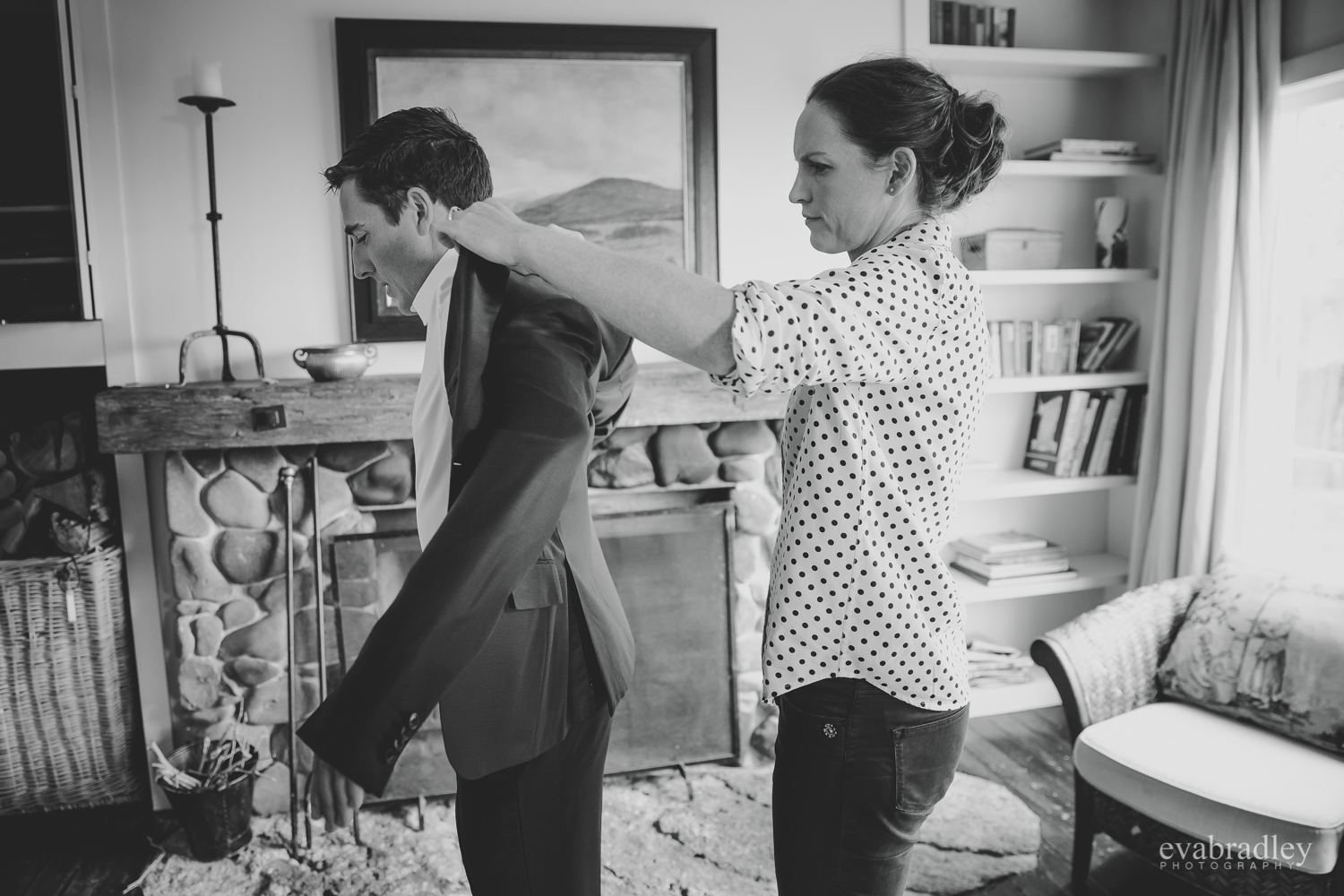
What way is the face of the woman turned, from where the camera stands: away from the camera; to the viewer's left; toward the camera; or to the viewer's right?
to the viewer's left

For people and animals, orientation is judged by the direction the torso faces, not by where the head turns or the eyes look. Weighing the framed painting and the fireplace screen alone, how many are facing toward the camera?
2

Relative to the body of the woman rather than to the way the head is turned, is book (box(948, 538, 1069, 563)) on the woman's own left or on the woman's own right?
on the woman's own right

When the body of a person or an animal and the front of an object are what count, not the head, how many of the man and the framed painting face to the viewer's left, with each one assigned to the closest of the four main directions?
1

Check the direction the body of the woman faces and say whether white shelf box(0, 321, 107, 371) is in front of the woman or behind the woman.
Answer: in front

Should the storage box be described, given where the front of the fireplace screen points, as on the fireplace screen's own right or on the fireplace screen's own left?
on the fireplace screen's own left

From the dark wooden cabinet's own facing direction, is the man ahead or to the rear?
ahead

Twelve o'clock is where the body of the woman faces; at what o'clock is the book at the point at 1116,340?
The book is roughly at 4 o'clock from the woman.

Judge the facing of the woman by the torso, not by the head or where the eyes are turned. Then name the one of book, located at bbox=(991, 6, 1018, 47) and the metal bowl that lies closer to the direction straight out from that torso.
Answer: the metal bowl

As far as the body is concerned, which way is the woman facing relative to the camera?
to the viewer's left

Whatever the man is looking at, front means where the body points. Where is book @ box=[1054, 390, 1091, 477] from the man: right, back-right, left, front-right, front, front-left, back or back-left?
back-right

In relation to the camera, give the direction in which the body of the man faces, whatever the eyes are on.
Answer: to the viewer's left

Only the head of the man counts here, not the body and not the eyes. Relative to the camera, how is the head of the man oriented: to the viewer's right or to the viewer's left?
to the viewer's left
